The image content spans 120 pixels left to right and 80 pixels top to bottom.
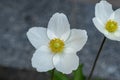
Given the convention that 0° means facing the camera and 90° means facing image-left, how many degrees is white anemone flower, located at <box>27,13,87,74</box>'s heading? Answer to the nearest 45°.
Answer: approximately 0°
